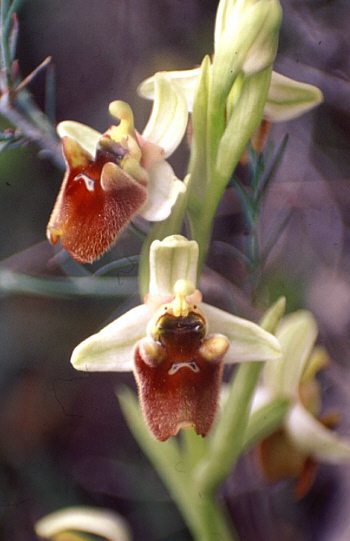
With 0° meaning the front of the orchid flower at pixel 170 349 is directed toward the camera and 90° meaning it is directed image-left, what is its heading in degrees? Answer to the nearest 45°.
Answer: approximately 0°

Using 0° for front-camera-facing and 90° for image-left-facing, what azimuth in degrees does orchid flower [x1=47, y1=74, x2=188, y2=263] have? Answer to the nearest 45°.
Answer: approximately 45°
